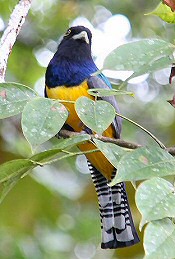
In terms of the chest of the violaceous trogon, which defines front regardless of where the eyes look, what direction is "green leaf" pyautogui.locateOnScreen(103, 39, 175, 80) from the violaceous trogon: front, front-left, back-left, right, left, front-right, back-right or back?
front-left

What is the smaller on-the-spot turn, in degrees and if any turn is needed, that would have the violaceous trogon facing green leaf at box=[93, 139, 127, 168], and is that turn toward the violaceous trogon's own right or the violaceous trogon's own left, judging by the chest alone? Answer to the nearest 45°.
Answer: approximately 45° to the violaceous trogon's own left

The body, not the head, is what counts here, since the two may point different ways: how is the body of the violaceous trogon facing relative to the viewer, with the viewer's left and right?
facing the viewer and to the left of the viewer

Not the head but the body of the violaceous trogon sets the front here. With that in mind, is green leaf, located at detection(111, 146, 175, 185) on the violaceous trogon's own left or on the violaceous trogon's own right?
on the violaceous trogon's own left

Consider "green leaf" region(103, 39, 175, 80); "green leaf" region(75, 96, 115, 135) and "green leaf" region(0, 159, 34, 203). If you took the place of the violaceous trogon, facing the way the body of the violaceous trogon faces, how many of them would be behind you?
0

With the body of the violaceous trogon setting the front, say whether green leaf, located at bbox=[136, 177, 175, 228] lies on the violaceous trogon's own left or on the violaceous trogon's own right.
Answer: on the violaceous trogon's own left

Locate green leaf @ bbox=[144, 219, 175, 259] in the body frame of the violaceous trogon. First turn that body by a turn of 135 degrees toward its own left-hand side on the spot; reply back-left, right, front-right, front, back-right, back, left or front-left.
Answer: right
